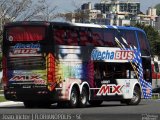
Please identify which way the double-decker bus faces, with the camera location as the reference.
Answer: facing away from the viewer and to the right of the viewer
